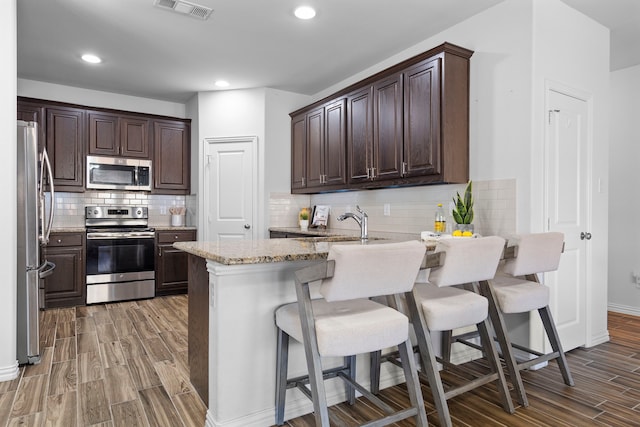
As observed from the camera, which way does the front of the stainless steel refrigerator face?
facing to the right of the viewer

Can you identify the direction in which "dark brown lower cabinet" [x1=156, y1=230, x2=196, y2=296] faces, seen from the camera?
facing the viewer

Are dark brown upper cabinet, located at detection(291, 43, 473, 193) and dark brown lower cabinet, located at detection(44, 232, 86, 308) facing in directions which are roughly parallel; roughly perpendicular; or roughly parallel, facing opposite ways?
roughly perpendicular

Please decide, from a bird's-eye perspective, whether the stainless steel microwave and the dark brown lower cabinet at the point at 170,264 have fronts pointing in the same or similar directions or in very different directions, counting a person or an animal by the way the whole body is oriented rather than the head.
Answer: same or similar directions

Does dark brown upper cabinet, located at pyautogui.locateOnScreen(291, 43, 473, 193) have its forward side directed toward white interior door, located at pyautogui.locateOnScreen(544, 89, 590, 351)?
no

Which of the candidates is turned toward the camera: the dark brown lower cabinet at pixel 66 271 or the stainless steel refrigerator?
the dark brown lower cabinet

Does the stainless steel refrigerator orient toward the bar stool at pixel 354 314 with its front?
no

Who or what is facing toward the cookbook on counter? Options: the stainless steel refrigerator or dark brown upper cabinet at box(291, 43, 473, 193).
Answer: the stainless steel refrigerator

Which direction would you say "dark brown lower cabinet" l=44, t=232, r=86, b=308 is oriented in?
toward the camera

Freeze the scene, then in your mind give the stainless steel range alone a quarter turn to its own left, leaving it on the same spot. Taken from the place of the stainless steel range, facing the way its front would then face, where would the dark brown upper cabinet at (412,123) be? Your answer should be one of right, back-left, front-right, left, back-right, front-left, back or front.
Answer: front-right

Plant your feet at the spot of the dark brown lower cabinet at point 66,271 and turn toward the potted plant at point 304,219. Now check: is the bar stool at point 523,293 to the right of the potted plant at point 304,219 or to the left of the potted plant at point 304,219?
right

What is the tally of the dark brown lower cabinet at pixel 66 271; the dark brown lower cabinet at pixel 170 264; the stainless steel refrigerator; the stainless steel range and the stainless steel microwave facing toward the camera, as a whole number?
4

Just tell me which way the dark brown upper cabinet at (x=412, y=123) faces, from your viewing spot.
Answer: facing the viewer and to the left of the viewer

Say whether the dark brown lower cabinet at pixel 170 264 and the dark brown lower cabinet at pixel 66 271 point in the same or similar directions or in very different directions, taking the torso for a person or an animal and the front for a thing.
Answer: same or similar directions

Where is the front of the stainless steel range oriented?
toward the camera

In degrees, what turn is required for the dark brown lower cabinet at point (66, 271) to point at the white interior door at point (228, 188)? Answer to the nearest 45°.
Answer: approximately 90° to its left
